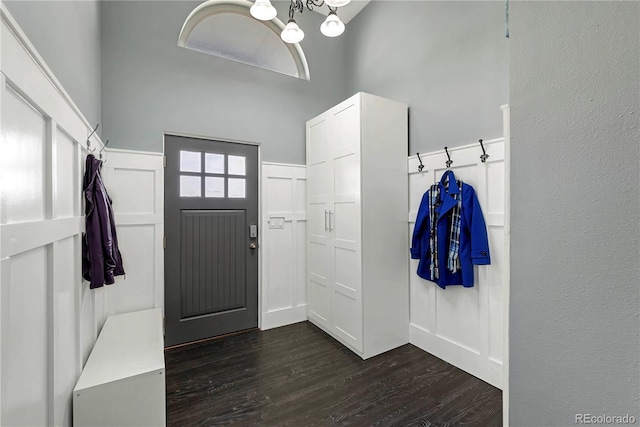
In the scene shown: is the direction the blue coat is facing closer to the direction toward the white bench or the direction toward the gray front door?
the white bench

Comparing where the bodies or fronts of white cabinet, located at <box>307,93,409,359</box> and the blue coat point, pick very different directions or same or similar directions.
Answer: same or similar directions

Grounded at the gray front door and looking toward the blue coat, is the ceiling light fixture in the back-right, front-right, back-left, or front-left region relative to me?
front-right

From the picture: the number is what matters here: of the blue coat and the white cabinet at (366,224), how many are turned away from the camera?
0

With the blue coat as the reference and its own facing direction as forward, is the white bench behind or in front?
in front

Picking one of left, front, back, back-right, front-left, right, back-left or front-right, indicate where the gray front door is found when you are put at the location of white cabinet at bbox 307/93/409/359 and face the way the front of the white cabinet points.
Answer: front-right

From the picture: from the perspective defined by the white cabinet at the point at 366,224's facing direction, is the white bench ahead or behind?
ahead

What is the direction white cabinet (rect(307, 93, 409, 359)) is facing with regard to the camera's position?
facing the viewer and to the left of the viewer

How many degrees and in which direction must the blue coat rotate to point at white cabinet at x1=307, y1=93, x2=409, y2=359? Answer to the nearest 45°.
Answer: approximately 45° to its right

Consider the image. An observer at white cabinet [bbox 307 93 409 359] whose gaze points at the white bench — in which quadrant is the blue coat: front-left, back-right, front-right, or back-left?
back-left
